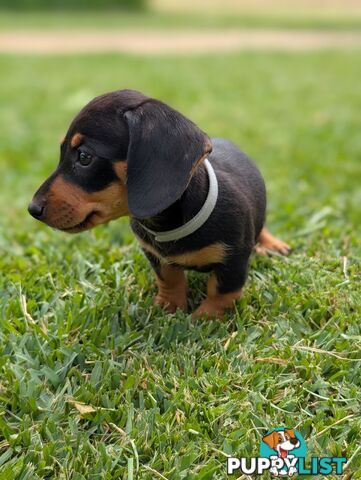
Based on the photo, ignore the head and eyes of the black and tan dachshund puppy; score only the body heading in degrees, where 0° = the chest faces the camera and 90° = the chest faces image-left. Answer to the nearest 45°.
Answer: approximately 45°
